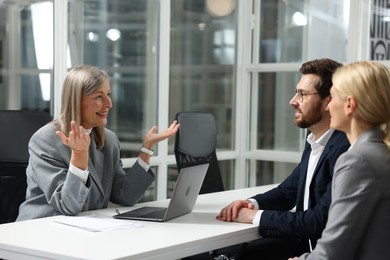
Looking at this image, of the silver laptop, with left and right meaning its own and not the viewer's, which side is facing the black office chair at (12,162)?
front

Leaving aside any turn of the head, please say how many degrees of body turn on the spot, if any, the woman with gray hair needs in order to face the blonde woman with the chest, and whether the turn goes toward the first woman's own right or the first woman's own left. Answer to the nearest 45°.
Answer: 0° — they already face them

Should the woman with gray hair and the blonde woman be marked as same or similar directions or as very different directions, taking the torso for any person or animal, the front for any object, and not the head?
very different directions

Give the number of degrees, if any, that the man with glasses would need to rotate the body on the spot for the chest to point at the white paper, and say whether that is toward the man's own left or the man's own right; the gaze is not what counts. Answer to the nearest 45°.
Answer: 0° — they already face it

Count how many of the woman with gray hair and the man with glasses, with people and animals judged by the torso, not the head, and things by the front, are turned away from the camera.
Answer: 0

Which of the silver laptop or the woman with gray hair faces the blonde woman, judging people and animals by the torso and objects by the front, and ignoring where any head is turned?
the woman with gray hair

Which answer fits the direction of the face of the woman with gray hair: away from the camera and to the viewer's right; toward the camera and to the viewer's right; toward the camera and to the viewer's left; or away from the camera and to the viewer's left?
toward the camera and to the viewer's right

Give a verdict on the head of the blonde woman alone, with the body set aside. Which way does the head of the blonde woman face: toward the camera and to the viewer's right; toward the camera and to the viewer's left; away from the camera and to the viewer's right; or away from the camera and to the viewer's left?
away from the camera and to the viewer's left

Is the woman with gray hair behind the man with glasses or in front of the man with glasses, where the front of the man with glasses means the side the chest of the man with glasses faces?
in front

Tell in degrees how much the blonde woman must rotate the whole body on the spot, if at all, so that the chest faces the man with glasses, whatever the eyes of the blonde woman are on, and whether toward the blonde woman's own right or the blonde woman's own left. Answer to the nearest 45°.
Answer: approximately 45° to the blonde woman's own right

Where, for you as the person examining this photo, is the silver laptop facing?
facing away from the viewer and to the left of the viewer

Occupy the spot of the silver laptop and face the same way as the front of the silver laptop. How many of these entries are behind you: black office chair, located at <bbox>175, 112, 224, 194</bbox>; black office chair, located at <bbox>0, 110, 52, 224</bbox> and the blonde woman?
1

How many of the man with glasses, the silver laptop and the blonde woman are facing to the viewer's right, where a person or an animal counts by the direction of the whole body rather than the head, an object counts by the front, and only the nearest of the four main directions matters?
0

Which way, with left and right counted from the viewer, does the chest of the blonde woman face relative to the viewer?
facing away from the viewer and to the left of the viewer
